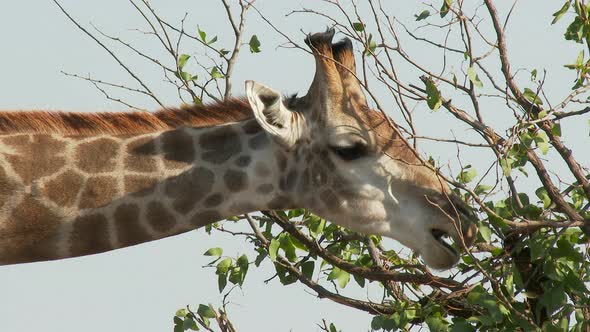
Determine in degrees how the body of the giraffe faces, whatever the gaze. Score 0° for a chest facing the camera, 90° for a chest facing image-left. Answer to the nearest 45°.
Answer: approximately 270°
